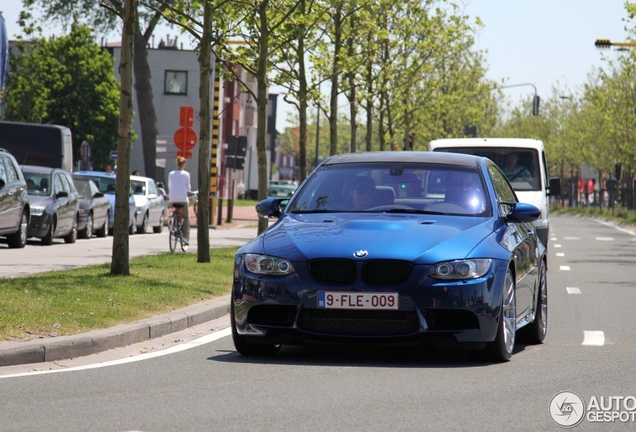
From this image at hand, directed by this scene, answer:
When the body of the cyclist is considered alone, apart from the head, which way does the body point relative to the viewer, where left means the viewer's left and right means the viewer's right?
facing away from the viewer

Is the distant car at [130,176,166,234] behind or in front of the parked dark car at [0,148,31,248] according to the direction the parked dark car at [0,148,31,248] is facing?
behind

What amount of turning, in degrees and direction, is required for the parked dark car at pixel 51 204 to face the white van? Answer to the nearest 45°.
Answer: approximately 90° to its left

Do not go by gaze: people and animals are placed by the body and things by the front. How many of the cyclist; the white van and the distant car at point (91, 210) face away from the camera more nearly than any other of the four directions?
1

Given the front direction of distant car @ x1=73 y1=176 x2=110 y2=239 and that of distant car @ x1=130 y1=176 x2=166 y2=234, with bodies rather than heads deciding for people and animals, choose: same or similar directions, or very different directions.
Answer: same or similar directions

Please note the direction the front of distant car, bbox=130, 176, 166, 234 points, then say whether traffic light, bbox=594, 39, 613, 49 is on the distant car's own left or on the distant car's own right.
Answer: on the distant car's own left

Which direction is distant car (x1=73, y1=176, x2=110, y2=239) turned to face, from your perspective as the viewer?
facing the viewer and to the left of the viewer

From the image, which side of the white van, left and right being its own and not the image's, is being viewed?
front

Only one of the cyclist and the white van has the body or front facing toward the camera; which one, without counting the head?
the white van

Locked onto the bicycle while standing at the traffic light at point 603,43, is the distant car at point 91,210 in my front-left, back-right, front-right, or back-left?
front-right

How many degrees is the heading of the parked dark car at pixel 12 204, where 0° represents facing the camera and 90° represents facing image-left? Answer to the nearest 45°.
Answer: approximately 45°

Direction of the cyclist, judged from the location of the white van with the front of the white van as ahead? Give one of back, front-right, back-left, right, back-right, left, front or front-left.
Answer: right

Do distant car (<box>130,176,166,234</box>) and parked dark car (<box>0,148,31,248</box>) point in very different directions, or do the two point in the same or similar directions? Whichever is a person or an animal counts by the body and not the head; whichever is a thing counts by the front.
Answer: same or similar directions
